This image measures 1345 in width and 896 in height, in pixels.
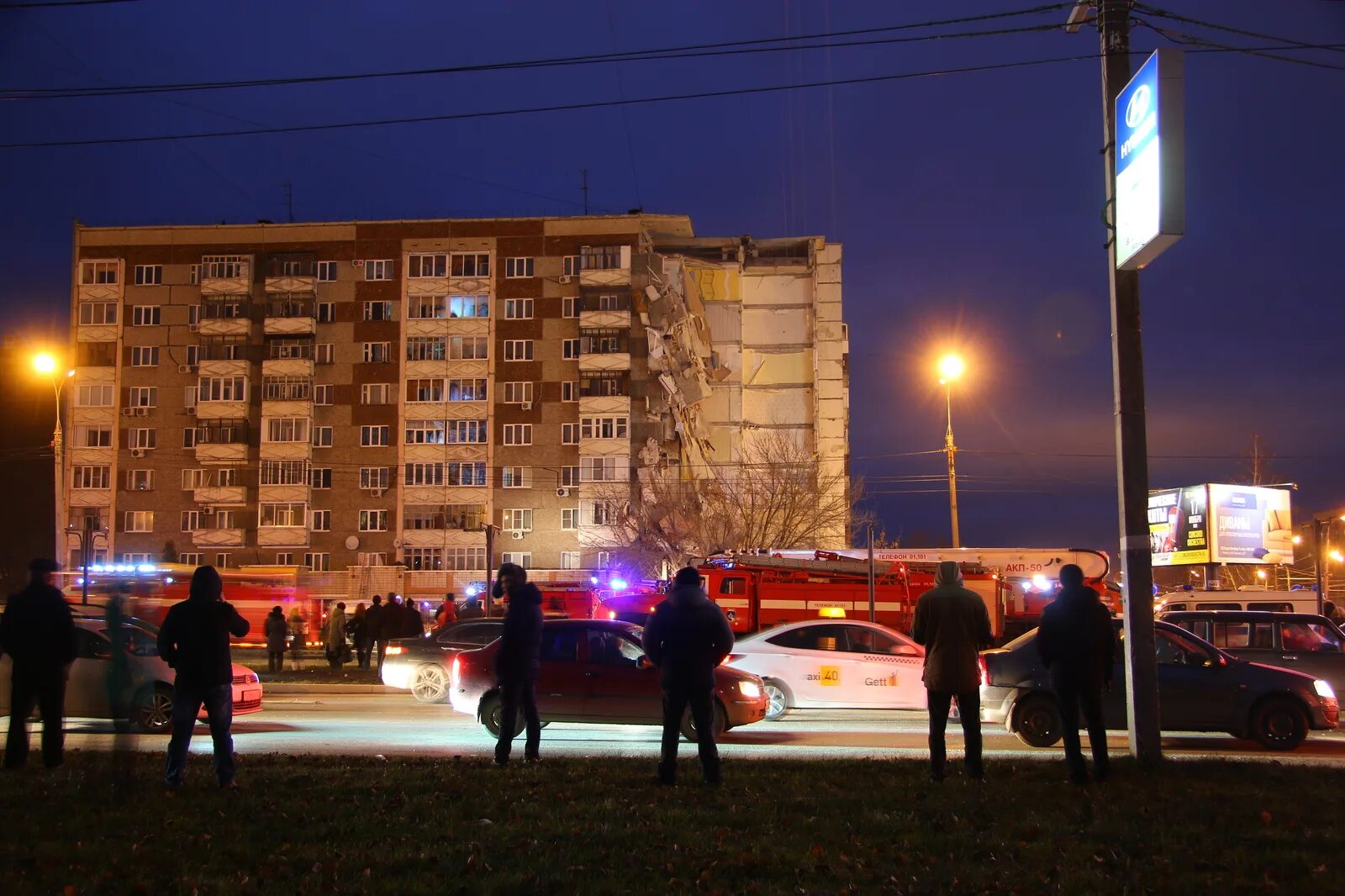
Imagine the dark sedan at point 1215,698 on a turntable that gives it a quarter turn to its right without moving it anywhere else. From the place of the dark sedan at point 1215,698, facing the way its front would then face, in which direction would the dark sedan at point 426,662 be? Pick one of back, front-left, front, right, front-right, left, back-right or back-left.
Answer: right

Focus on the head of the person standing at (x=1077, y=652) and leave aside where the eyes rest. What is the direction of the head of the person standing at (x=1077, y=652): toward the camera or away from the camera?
away from the camera

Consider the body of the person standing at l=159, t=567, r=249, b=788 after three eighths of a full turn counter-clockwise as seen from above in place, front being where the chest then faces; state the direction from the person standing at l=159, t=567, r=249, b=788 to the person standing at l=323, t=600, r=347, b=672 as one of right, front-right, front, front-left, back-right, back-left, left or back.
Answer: back-right

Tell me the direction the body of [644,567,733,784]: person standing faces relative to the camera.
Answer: away from the camera

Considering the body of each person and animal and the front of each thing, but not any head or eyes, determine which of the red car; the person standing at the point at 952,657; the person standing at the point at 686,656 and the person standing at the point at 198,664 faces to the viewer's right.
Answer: the red car

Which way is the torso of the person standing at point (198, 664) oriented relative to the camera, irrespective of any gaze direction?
away from the camera

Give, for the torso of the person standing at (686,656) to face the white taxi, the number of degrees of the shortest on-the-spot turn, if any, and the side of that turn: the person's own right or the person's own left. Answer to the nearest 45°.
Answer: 0° — they already face it

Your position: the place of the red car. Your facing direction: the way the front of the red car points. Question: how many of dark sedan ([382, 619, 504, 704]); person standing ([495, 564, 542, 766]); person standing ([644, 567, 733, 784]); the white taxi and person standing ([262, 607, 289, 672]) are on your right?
2

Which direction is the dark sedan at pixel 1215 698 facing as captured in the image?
to the viewer's right

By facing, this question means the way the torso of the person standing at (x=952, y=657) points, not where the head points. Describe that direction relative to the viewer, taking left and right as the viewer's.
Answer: facing away from the viewer

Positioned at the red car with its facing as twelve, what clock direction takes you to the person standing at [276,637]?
The person standing is roughly at 8 o'clock from the red car.

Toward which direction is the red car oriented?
to the viewer's right

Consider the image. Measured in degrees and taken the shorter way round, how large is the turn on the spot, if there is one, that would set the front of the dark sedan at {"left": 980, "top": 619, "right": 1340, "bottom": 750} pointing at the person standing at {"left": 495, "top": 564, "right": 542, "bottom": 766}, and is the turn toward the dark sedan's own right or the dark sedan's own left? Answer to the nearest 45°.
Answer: approximately 135° to the dark sedan's own right

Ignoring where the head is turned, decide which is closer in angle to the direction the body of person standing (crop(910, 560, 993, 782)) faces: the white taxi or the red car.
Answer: the white taxi
